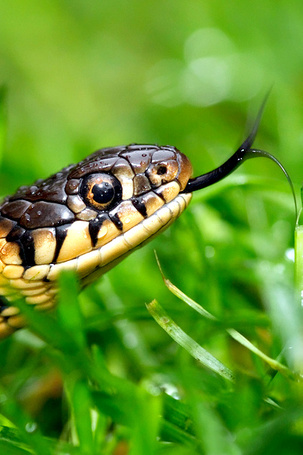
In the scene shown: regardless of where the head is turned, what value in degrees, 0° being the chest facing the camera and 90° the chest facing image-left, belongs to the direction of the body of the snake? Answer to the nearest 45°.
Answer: approximately 270°
